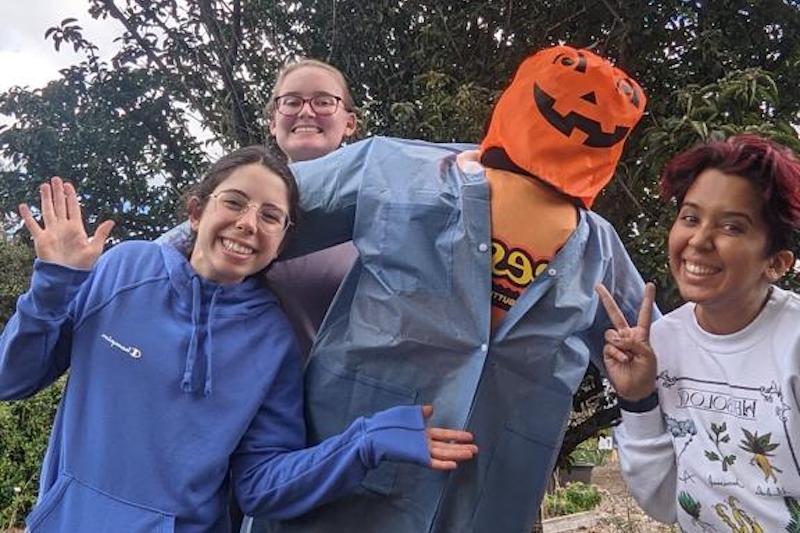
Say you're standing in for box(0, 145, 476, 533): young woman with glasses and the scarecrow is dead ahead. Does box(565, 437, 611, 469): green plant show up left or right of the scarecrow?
left

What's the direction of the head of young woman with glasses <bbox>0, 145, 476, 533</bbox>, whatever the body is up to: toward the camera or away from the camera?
toward the camera

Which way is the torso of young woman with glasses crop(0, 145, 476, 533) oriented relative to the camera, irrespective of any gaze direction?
toward the camera

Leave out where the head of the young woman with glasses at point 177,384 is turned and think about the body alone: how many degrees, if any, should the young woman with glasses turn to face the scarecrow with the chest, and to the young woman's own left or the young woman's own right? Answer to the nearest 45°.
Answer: approximately 90° to the young woman's own left

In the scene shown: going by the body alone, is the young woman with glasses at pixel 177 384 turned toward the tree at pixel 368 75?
no

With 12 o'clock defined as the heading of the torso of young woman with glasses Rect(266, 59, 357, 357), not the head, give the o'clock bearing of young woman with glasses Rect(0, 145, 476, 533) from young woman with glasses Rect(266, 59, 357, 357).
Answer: young woman with glasses Rect(0, 145, 476, 533) is roughly at 1 o'clock from young woman with glasses Rect(266, 59, 357, 357).

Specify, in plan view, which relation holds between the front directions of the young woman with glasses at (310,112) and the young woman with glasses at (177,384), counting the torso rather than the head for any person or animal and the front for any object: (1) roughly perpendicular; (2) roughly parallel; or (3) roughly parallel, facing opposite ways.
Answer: roughly parallel

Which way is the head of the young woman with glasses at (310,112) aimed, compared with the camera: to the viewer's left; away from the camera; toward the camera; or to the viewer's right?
toward the camera

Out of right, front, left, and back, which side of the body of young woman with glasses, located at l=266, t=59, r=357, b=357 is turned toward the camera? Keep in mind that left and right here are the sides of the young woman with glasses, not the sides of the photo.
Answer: front

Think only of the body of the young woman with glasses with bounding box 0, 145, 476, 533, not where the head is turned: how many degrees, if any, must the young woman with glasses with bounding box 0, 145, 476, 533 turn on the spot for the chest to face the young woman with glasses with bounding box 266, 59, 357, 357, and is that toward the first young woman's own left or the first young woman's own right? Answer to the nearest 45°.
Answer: approximately 135° to the first young woman's own left

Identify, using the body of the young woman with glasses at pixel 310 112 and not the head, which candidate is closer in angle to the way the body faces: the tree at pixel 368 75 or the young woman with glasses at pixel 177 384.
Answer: the young woman with glasses
